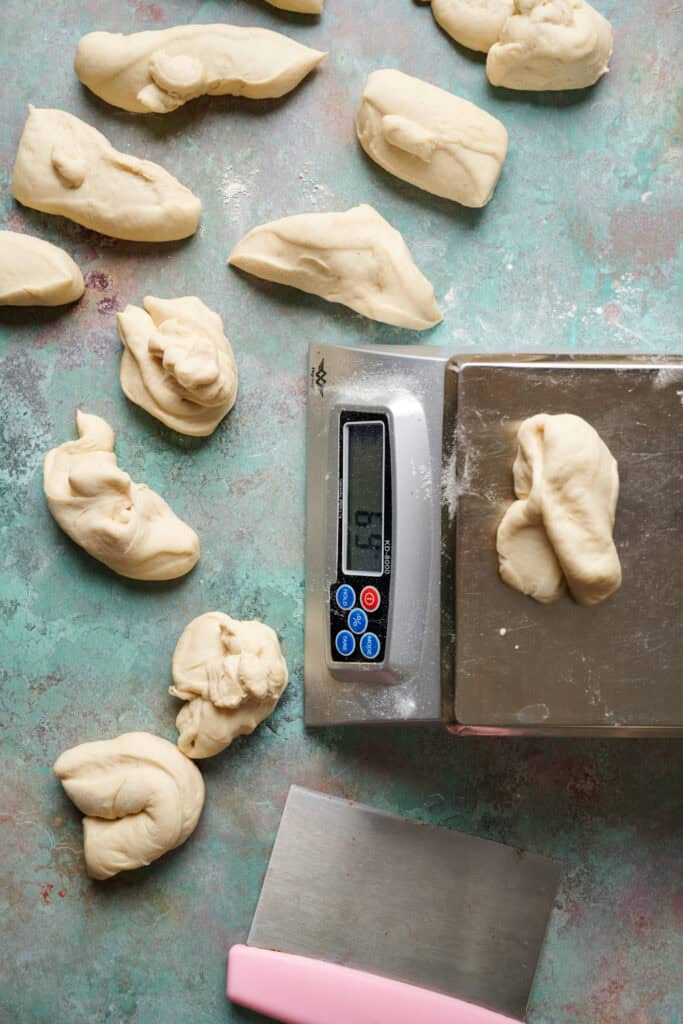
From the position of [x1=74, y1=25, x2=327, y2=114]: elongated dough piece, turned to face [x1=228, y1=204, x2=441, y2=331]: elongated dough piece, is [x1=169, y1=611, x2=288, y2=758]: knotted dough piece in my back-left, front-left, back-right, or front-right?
front-right

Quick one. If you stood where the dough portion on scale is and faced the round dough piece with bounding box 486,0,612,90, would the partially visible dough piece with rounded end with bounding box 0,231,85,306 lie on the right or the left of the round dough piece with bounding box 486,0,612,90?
left

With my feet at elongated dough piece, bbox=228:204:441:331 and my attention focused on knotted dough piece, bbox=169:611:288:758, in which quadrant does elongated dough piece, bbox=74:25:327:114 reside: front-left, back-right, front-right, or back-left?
back-right

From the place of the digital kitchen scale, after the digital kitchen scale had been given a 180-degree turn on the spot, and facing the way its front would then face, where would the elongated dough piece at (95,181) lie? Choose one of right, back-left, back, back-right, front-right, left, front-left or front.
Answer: back-left

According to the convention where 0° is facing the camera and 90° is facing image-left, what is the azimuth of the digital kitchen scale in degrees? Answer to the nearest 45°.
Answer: approximately 90°

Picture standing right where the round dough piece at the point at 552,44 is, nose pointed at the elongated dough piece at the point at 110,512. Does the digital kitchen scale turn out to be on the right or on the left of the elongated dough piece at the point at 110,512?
left

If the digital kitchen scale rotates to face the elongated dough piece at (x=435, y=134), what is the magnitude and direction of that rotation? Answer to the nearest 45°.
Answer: approximately 90° to its right

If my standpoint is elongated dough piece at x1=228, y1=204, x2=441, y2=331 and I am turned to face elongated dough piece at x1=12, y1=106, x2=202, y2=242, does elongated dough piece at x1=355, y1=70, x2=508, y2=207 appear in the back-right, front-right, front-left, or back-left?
back-right

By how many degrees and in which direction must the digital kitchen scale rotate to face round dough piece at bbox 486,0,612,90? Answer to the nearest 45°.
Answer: approximately 90° to its right

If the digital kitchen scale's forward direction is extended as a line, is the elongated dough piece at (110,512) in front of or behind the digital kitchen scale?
in front

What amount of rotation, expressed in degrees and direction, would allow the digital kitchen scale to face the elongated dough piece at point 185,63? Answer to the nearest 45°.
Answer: approximately 45° to its right
